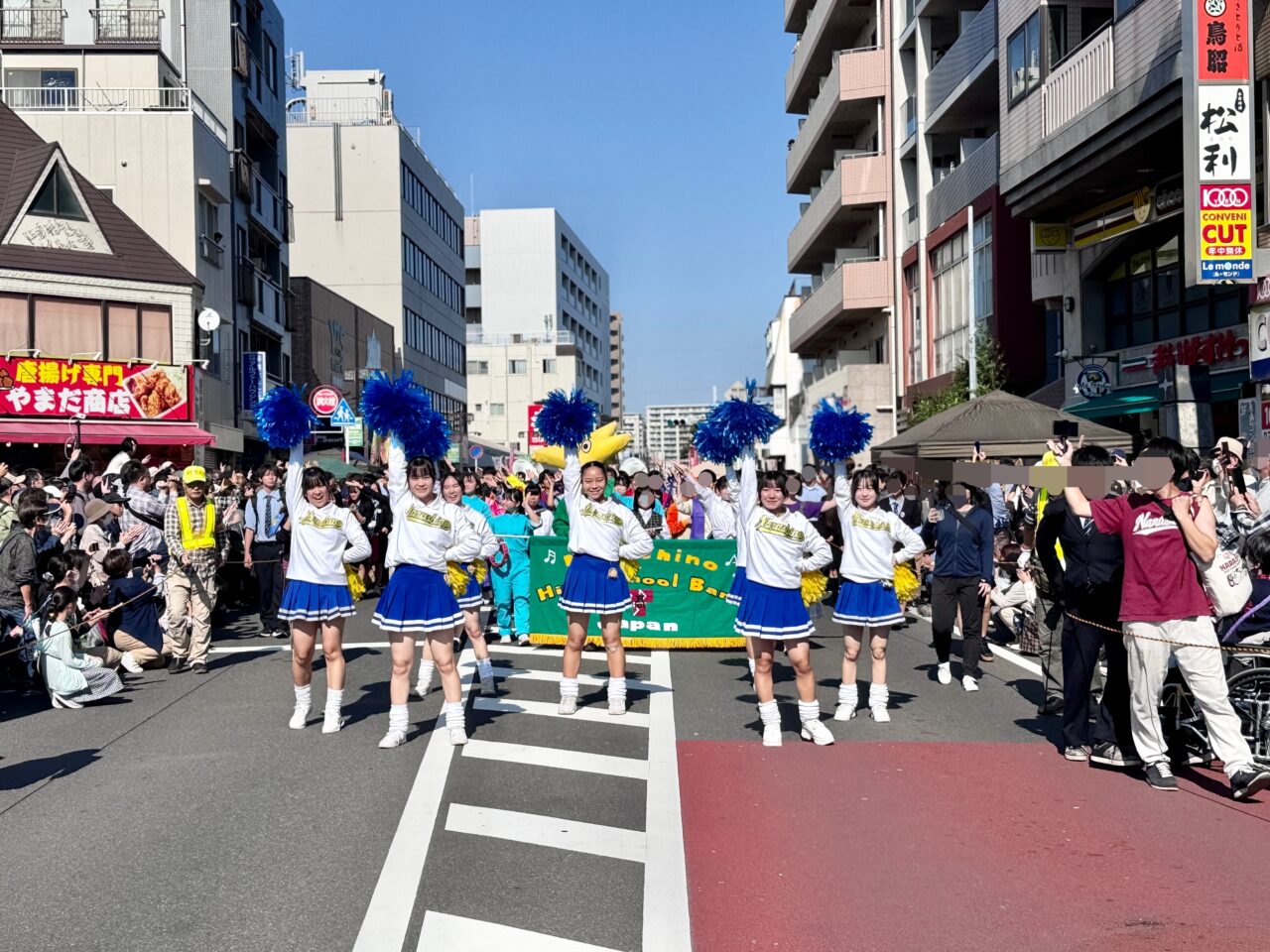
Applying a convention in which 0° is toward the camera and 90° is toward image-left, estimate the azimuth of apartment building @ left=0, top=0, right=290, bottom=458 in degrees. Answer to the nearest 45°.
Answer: approximately 270°

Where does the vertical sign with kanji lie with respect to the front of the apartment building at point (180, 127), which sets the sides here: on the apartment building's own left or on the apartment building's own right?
on the apartment building's own right

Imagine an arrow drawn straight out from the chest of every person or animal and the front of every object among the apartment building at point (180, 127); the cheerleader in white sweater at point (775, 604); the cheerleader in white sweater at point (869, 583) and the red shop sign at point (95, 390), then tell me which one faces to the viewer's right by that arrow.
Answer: the apartment building

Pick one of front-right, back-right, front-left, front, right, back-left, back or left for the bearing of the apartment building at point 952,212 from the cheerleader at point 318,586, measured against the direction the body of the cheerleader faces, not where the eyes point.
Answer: back-left

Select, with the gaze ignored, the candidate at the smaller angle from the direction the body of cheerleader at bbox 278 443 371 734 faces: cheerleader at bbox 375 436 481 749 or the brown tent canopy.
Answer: the cheerleader

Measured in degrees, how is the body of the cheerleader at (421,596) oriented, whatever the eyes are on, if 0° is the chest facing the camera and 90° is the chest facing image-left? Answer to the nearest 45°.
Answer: approximately 0°

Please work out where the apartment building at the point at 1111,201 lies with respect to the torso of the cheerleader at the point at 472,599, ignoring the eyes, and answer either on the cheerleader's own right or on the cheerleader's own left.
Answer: on the cheerleader's own left

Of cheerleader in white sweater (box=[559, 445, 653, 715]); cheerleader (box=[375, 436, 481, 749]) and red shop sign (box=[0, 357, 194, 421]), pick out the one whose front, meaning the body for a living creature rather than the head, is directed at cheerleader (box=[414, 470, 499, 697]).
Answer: the red shop sign
